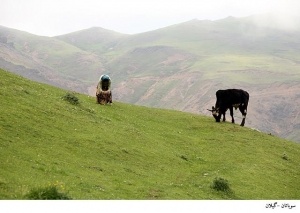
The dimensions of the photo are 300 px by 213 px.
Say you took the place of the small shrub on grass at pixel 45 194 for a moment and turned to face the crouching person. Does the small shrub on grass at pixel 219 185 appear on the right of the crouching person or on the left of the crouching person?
right

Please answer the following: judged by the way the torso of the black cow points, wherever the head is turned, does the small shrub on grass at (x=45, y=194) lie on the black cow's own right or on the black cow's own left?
on the black cow's own left

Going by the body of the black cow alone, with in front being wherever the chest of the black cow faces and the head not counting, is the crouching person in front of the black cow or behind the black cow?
in front

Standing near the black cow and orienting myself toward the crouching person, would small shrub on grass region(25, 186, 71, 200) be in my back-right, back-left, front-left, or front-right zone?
front-left

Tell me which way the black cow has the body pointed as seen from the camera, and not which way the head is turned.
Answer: to the viewer's left

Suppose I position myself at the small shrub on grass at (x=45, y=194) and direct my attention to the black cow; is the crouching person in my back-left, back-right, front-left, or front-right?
front-left

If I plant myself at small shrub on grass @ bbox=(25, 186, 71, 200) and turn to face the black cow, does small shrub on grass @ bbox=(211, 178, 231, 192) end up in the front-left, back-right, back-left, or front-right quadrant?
front-right

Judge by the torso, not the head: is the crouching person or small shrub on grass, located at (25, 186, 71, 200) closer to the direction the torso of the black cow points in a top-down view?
the crouching person

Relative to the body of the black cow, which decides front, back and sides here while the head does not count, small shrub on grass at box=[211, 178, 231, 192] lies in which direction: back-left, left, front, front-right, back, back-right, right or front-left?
left
